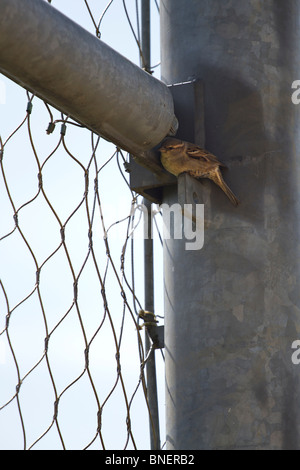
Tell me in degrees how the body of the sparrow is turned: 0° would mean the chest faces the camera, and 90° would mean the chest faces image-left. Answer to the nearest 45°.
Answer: approximately 90°
